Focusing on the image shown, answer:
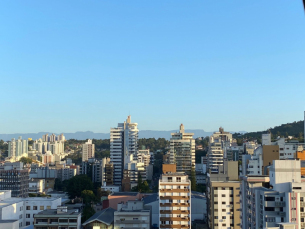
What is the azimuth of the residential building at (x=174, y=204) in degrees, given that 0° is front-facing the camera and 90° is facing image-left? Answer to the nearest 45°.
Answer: approximately 0°

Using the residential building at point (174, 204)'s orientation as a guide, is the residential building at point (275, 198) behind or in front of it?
in front

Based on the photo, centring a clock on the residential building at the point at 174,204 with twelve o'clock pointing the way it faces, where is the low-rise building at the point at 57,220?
The low-rise building is roughly at 3 o'clock from the residential building.

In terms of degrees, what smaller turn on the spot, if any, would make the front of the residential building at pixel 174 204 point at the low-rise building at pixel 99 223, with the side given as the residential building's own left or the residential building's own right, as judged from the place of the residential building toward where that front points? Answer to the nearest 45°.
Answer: approximately 90° to the residential building's own right

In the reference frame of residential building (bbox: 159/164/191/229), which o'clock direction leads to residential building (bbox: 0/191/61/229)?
residential building (bbox: 0/191/61/229) is roughly at 4 o'clock from residential building (bbox: 159/164/191/229).

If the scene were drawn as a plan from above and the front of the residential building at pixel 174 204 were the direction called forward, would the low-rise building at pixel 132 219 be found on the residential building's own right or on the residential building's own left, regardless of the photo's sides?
on the residential building's own right

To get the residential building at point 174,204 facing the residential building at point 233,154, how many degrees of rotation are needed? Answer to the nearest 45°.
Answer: approximately 180°

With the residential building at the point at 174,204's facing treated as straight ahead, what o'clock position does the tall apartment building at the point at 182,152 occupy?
The tall apartment building is roughly at 6 o'clock from the residential building.

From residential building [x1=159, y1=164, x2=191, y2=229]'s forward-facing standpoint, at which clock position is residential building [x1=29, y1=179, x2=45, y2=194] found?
residential building [x1=29, y1=179, x2=45, y2=194] is roughly at 5 o'clock from residential building [x1=159, y1=164, x2=191, y2=229].

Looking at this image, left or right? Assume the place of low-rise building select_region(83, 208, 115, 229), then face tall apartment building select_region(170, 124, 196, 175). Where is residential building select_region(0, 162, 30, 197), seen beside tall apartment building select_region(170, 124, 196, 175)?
left

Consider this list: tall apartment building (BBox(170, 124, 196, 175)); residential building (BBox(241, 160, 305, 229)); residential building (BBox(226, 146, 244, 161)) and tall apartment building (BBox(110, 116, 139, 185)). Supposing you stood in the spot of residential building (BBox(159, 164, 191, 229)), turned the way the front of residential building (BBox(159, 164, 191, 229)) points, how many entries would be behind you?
3

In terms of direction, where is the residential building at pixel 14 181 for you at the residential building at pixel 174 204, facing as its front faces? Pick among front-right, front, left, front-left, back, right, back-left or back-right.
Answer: back-right
